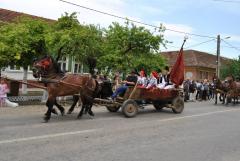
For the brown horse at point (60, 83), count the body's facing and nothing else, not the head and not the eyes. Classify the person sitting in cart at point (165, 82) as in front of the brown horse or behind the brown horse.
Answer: behind

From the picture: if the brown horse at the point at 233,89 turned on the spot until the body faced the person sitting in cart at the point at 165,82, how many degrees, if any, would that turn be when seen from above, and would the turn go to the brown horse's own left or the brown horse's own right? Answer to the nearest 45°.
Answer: approximately 45° to the brown horse's own left

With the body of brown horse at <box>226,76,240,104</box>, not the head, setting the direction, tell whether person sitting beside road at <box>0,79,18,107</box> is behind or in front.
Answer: in front

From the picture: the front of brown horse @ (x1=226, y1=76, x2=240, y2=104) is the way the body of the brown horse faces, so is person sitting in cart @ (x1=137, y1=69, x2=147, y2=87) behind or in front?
in front

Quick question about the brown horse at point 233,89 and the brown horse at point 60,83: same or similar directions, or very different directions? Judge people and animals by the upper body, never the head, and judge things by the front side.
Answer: same or similar directions

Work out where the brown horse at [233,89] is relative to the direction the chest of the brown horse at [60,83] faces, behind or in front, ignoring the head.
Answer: behind

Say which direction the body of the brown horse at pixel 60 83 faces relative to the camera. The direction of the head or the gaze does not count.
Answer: to the viewer's left

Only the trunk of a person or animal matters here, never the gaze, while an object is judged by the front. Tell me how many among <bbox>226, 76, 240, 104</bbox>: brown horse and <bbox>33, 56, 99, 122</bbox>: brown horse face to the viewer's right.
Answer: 0

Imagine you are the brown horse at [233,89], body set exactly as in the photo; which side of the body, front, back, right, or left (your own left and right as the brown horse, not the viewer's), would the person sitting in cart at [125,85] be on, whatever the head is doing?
front

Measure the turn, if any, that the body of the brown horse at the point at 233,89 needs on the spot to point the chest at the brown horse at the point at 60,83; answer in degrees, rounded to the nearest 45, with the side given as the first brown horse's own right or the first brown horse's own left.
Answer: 0° — it already faces it

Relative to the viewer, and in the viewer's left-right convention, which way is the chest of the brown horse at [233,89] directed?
facing the viewer and to the left of the viewer
